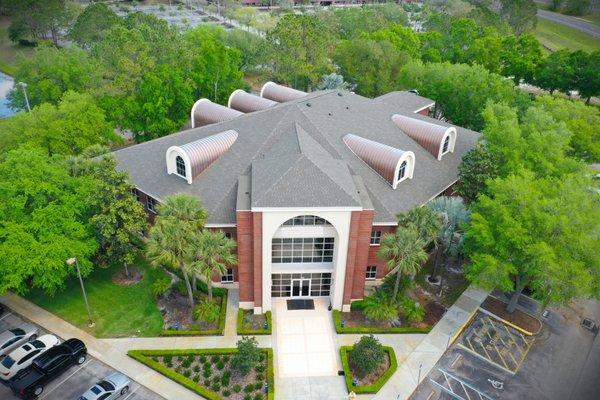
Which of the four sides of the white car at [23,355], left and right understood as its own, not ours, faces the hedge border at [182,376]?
right

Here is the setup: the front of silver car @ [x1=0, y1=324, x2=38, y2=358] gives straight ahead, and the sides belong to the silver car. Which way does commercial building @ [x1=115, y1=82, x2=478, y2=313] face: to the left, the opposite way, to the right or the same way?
the opposite way

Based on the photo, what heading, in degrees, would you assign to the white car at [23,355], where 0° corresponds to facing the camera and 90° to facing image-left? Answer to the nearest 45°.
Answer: approximately 225°

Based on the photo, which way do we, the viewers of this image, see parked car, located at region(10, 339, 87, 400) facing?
facing away from the viewer and to the right of the viewer

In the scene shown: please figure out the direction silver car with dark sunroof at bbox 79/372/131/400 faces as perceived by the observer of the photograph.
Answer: facing away from the viewer and to the right of the viewer

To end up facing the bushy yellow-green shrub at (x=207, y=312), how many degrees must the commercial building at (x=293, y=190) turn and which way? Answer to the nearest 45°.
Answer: approximately 45° to its right

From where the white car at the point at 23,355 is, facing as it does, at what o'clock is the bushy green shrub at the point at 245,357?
The bushy green shrub is roughly at 3 o'clock from the white car.

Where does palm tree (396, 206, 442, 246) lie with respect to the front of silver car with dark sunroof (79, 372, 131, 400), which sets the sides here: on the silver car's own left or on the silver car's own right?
on the silver car's own right

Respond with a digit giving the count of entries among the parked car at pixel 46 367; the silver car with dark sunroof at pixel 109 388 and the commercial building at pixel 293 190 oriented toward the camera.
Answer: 1

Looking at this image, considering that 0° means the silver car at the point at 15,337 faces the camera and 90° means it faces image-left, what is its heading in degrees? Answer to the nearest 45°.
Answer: approximately 225°

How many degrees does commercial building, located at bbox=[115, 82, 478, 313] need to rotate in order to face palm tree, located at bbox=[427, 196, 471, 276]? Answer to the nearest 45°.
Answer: approximately 90° to its left

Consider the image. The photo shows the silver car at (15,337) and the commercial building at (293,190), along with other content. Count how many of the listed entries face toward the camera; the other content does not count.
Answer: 1

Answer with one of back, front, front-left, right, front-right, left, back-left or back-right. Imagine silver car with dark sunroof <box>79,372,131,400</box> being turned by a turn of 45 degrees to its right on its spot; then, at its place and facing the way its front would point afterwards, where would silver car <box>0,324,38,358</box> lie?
back-left

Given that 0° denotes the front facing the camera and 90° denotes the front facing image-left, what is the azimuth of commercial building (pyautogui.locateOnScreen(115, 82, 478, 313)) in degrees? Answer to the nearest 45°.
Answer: approximately 0°

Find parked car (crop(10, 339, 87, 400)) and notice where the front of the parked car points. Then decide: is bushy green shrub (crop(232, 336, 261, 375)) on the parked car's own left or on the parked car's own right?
on the parked car's own right
